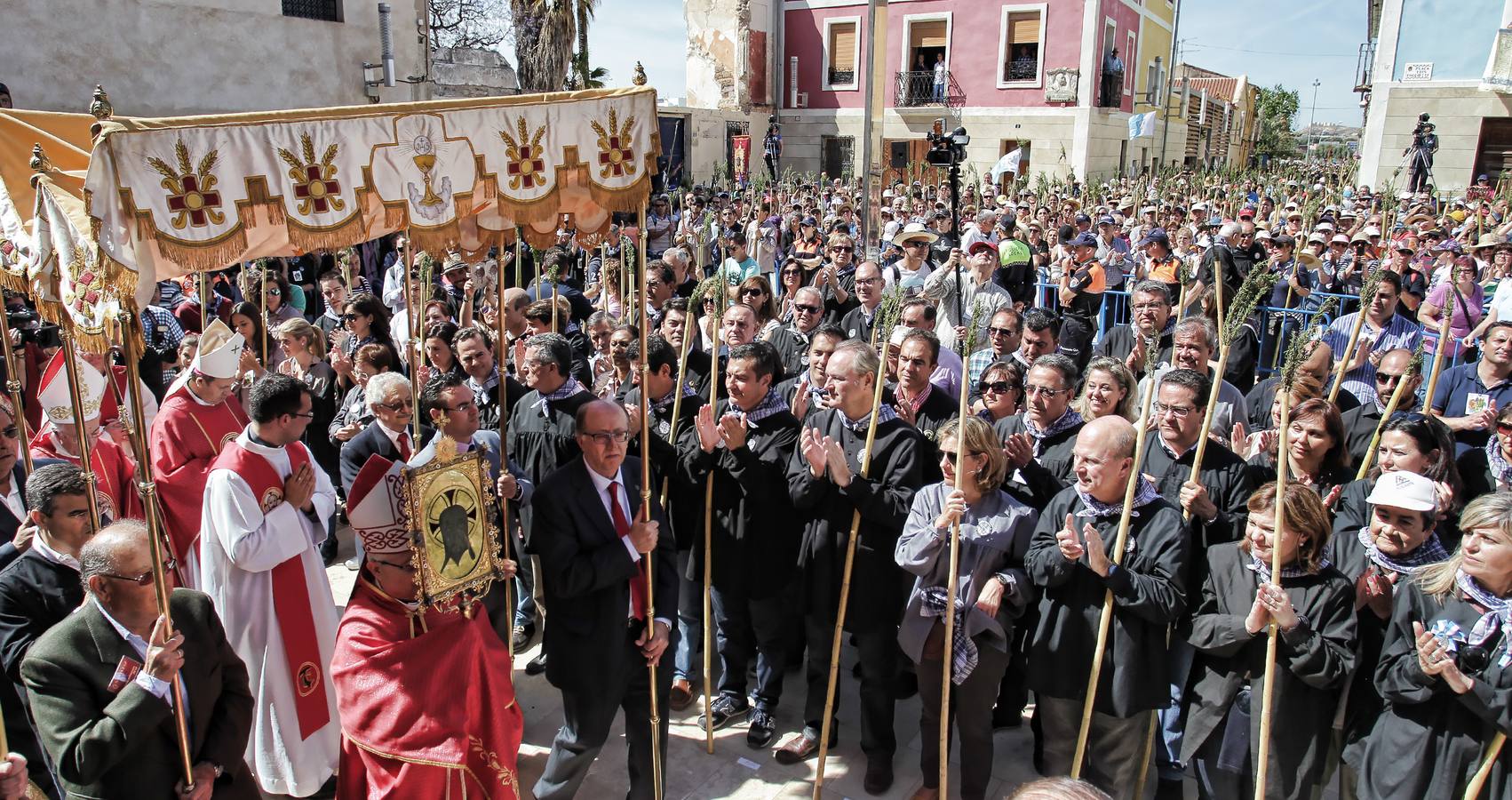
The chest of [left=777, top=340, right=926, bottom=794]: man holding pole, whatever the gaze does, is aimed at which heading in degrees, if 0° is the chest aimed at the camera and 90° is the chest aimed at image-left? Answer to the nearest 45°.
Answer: approximately 45°

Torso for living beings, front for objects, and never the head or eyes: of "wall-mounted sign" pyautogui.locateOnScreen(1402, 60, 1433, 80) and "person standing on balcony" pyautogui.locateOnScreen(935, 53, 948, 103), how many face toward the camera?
2

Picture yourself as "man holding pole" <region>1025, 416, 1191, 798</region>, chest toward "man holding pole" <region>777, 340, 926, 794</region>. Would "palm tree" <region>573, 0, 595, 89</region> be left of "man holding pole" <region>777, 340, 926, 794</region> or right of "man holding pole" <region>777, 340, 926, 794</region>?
right

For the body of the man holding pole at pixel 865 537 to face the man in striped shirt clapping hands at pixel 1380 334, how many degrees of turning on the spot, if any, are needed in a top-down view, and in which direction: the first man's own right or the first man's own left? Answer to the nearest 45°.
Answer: approximately 180°

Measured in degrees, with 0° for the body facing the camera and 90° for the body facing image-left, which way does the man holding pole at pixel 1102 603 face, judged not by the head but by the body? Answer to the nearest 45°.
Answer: approximately 45°

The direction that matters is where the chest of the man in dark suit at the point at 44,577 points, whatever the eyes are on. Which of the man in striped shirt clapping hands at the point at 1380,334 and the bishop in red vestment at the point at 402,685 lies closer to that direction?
the bishop in red vestment

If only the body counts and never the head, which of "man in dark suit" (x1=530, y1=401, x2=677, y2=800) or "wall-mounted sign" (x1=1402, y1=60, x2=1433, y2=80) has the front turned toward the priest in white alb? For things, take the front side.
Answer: the wall-mounted sign

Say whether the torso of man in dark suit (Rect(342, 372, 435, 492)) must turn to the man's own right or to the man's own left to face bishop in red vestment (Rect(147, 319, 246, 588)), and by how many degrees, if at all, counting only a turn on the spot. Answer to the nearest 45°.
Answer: approximately 135° to the man's own right
